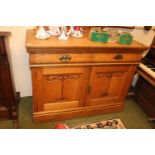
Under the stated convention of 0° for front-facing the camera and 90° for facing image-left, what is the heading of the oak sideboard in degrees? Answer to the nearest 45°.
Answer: approximately 0°
